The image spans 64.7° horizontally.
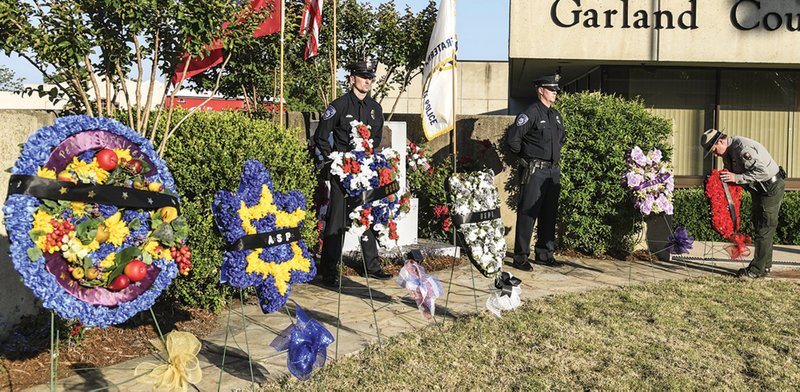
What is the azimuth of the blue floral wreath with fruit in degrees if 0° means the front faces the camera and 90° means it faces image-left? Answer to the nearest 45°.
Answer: approximately 315°

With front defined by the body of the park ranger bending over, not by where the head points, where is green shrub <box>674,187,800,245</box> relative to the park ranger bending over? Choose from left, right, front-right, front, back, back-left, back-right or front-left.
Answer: right

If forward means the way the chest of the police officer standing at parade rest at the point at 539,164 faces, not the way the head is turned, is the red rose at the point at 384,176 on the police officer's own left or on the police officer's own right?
on the police officer's own right

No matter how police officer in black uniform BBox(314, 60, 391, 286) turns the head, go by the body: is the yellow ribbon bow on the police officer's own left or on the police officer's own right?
on the police officer's own right

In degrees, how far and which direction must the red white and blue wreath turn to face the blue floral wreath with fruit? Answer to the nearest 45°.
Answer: approximately 90° to its right

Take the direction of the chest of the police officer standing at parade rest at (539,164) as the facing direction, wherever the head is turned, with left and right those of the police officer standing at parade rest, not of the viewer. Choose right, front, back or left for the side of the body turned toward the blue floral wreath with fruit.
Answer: right

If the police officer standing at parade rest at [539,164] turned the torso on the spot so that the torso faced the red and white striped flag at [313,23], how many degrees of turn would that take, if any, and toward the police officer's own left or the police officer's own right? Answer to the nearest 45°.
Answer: approximately 135° to the police officer's own right

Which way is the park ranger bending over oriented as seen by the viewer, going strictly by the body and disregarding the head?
to the viewer's left

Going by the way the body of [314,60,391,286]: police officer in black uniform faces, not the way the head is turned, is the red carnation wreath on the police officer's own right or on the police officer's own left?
on the police officer's own left

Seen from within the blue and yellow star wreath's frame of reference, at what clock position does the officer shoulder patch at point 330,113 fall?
The officer shoulder patch is roughly at 8 o'clock from the blue and yellow star wreath.

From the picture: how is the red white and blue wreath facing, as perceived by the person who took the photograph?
facing the viewer and to the right of the viewer
